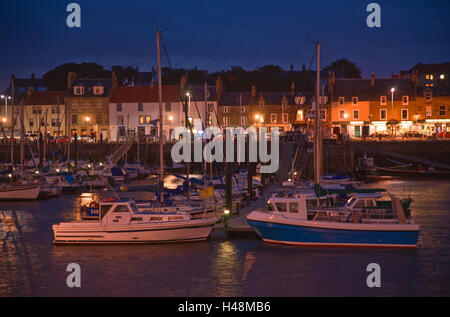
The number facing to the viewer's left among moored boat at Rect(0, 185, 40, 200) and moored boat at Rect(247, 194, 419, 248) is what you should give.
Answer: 1

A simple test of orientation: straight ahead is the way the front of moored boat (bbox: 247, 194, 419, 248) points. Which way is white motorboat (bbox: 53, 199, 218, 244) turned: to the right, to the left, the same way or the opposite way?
the opposite way
